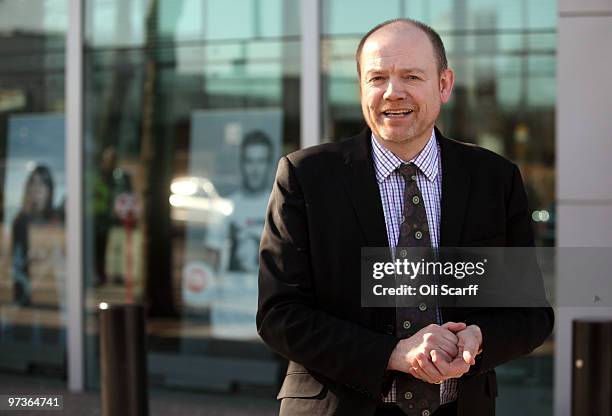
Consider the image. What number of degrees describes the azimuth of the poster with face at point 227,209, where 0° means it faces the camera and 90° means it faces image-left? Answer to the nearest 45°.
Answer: approximately 0°

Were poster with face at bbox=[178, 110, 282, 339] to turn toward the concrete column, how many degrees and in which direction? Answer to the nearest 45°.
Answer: approximately 45° to its left

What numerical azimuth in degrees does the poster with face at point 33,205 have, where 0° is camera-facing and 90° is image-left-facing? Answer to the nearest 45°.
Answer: approximately 0°

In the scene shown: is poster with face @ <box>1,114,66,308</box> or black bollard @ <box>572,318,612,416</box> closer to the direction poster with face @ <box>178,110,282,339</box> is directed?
the black bollard

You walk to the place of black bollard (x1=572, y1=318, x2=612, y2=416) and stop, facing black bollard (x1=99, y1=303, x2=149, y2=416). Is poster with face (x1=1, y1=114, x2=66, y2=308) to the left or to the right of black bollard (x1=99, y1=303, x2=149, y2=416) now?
right

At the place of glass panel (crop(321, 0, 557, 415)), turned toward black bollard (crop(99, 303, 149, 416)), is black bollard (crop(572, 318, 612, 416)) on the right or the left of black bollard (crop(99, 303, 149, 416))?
left

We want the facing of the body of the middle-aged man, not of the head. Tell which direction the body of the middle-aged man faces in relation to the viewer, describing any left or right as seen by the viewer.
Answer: facing the viewer
